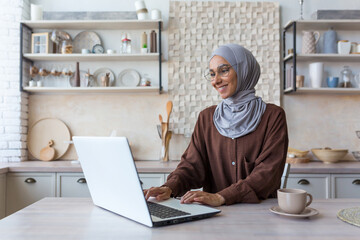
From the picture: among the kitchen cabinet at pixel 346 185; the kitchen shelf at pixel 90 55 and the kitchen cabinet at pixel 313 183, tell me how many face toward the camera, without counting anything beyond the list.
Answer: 3

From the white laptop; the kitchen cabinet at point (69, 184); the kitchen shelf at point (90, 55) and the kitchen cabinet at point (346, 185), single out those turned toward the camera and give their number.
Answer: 3

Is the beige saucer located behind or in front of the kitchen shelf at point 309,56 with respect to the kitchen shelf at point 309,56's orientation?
in front

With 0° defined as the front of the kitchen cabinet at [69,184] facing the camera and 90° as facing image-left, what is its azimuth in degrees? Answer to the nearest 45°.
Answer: approximately 0°

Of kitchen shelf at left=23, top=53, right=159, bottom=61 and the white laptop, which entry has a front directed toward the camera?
the kitchen shelf

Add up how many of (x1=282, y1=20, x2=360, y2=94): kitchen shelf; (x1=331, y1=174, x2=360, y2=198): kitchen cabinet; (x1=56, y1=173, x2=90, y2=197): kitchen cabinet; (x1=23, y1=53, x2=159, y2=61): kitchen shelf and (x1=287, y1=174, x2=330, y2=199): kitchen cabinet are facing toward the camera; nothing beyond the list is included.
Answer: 5

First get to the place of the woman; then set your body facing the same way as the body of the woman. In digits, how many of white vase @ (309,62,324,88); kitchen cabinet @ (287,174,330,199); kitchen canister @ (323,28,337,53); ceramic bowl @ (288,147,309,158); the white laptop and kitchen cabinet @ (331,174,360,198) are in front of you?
1

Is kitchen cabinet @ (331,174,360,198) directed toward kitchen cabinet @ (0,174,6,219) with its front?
no

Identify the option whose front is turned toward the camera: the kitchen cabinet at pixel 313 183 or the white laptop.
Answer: the kitchen cabinet

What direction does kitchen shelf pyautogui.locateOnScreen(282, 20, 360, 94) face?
toward the camera

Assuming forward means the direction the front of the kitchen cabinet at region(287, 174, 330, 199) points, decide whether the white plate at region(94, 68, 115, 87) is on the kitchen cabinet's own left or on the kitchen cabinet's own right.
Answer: on the kitchen cabinet's own right

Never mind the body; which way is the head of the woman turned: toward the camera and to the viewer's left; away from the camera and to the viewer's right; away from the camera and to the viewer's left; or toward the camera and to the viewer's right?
toward the camera and to the viewer's left

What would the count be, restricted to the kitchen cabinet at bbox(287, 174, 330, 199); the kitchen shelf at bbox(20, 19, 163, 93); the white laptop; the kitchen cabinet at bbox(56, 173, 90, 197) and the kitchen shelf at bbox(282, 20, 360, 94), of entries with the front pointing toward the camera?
4

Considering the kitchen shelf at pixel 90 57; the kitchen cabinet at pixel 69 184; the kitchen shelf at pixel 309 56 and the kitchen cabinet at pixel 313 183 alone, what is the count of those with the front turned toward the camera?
4

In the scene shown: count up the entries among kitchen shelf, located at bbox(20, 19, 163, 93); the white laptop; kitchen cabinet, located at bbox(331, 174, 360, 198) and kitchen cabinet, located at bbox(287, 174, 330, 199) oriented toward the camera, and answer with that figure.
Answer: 3

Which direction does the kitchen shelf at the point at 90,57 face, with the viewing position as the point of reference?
facing the viewer

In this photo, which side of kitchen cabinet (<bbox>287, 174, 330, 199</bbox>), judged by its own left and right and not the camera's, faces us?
front

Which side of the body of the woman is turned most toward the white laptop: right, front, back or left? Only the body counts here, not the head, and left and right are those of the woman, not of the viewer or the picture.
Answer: front
